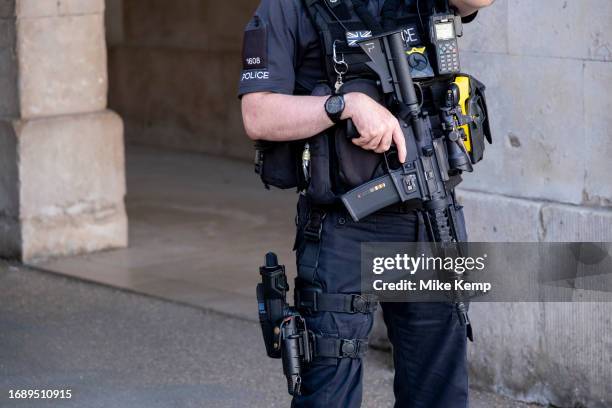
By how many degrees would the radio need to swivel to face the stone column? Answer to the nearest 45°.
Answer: approximately 135° to its right

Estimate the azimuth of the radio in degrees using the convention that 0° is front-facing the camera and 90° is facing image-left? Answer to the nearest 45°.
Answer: approximately 0°
